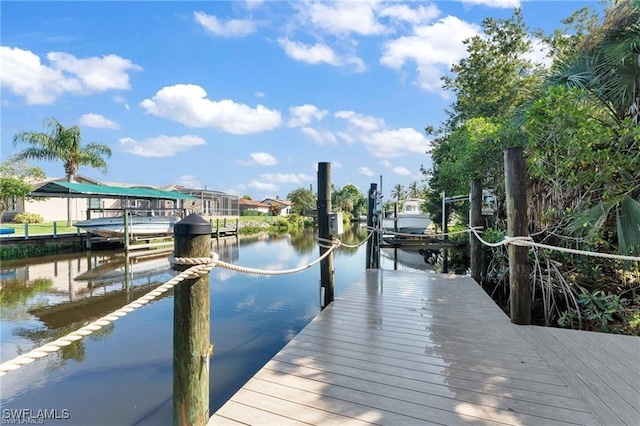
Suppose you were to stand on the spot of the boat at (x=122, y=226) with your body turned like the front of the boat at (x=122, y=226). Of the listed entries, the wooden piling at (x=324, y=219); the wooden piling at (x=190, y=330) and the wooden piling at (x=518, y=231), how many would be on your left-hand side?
3

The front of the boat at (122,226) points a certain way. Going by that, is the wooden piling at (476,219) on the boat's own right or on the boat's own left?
on the boat's own left

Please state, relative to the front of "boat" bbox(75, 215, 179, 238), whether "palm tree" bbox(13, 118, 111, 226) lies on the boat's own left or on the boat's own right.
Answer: on the boat's own right

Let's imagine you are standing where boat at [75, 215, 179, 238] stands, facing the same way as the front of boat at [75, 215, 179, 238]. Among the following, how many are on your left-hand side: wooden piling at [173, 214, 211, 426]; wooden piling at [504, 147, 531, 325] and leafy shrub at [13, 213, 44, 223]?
2

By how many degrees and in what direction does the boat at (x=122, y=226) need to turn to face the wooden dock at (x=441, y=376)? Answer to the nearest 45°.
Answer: approximately 90° to its left

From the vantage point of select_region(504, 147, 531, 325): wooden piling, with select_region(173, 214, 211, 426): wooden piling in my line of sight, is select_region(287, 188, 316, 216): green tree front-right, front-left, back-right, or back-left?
back-right

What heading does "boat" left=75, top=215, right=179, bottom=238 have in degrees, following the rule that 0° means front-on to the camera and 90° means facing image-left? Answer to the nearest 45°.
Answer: approximately 90°

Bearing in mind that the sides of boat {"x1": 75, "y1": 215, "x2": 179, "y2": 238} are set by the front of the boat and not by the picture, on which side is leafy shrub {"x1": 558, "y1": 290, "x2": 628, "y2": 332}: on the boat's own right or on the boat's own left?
on the boat's own left

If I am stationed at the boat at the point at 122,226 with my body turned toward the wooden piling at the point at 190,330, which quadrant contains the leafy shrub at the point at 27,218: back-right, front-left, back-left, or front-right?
back-right

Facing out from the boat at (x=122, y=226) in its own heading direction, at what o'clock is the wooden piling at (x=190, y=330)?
The wooden piling is roughly at 9 o'clock from the boat.

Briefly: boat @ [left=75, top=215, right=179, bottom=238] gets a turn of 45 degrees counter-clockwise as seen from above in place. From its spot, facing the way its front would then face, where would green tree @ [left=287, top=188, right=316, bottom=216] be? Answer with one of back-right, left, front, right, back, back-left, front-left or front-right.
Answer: back

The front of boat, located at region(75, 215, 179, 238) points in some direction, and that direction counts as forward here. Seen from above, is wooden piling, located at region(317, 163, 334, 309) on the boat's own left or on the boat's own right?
on the boat's own left
